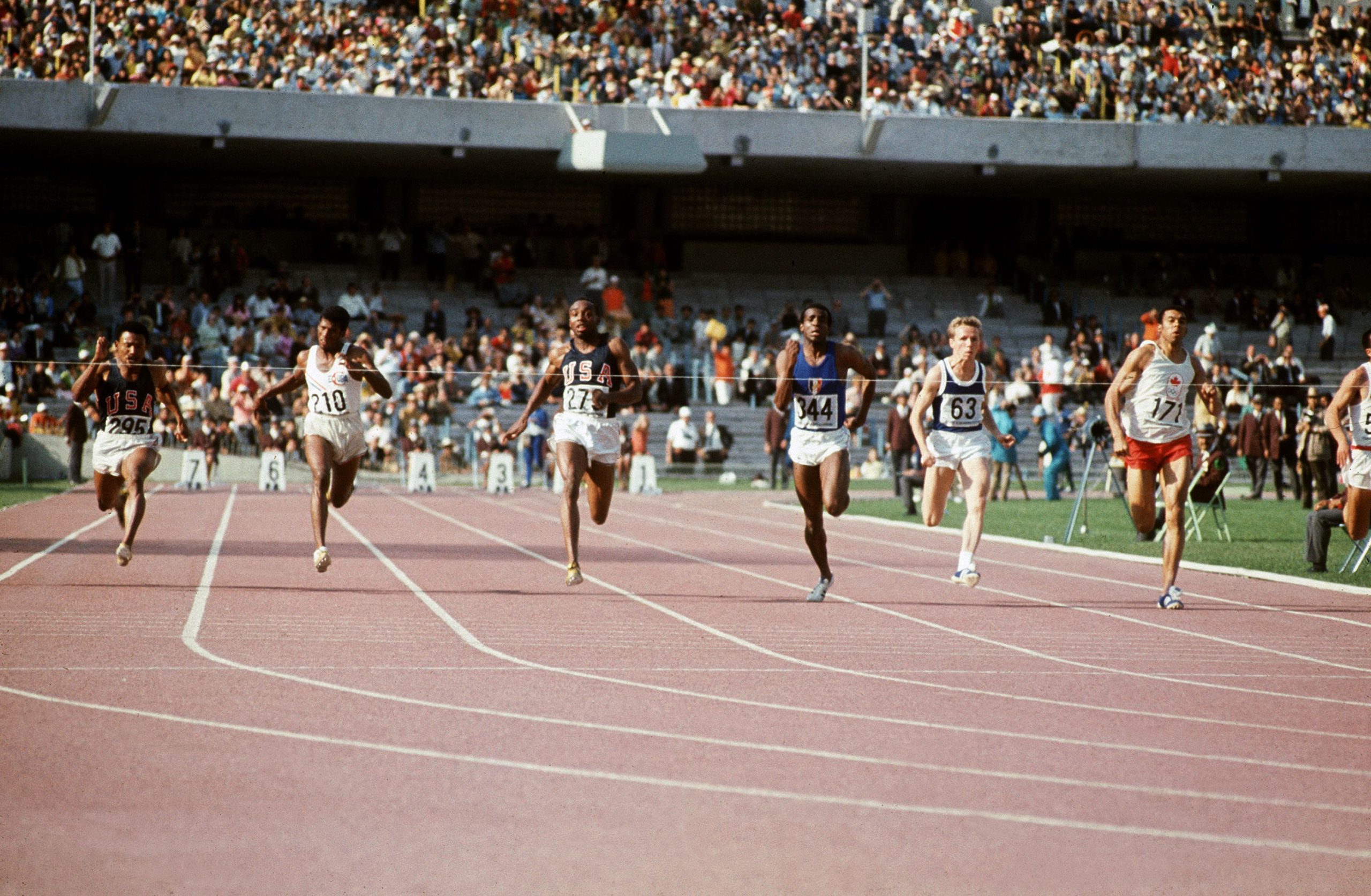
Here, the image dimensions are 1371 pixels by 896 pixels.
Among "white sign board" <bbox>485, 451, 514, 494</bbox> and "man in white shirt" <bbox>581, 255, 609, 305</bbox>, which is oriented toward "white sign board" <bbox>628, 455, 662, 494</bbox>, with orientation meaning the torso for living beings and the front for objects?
the man in white shirt

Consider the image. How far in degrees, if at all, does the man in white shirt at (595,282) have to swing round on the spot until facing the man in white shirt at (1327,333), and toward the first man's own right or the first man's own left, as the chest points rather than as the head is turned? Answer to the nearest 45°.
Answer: approximately 90° to the first man's own left

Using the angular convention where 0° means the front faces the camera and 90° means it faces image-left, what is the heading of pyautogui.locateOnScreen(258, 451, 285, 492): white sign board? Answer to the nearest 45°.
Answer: approximately 0°

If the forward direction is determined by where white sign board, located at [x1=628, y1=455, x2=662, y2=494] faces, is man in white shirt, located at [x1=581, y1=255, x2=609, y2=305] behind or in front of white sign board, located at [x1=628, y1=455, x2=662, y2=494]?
behind

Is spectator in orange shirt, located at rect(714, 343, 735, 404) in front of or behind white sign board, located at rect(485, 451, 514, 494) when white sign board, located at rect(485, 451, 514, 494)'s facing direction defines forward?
behind

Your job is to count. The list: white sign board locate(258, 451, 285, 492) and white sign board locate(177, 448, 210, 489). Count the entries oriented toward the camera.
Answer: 2

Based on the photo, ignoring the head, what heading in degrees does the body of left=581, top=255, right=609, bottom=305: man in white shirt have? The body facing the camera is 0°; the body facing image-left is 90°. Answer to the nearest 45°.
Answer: approximately 0°

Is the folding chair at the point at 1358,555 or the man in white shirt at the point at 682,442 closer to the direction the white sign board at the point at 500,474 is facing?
the folding chair
